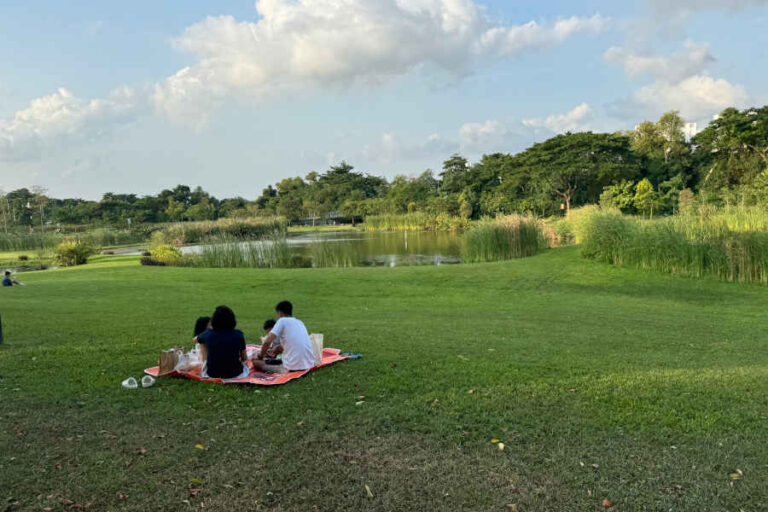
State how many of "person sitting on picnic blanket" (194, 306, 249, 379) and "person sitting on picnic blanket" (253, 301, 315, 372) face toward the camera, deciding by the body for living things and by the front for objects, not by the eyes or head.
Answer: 0

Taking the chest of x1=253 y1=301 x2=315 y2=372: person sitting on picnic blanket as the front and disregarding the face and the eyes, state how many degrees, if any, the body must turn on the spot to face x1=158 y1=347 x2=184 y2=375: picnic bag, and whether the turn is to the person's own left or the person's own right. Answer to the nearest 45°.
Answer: approximately 45° to the person's own left

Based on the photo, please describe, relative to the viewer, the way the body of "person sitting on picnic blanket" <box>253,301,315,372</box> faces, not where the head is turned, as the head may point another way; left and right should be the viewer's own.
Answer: facing away from the viewer and to the left of the viewer

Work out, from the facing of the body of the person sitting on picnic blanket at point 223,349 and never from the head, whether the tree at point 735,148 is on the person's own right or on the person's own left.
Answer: on the person's own right

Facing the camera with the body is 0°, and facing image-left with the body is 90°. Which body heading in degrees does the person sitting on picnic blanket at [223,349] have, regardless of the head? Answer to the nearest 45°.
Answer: approximately 180°

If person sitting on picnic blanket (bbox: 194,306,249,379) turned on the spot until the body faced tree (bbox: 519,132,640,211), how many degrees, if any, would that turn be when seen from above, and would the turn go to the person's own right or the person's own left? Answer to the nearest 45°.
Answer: approximately 45° to the person's own right

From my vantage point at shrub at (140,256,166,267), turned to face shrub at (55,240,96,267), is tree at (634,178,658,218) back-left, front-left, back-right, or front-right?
back-right

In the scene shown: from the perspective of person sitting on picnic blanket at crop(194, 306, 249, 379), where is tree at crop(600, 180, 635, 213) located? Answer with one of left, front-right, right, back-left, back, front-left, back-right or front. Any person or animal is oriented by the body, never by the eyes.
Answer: front-right

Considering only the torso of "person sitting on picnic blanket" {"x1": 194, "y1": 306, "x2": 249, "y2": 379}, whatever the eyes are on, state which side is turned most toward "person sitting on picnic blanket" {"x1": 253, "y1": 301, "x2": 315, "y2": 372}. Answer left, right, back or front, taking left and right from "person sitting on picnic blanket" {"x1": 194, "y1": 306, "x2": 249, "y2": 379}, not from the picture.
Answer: right

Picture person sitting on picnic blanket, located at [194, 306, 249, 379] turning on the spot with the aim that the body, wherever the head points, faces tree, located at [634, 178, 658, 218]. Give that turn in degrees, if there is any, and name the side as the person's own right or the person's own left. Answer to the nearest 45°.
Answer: approximately 45° to the person's own right

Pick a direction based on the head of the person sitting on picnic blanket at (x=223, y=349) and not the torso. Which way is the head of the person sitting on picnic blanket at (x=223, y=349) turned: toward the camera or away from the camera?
away from the camera

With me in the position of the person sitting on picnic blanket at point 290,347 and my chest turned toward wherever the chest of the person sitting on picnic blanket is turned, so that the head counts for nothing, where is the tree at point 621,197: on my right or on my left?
on my right
